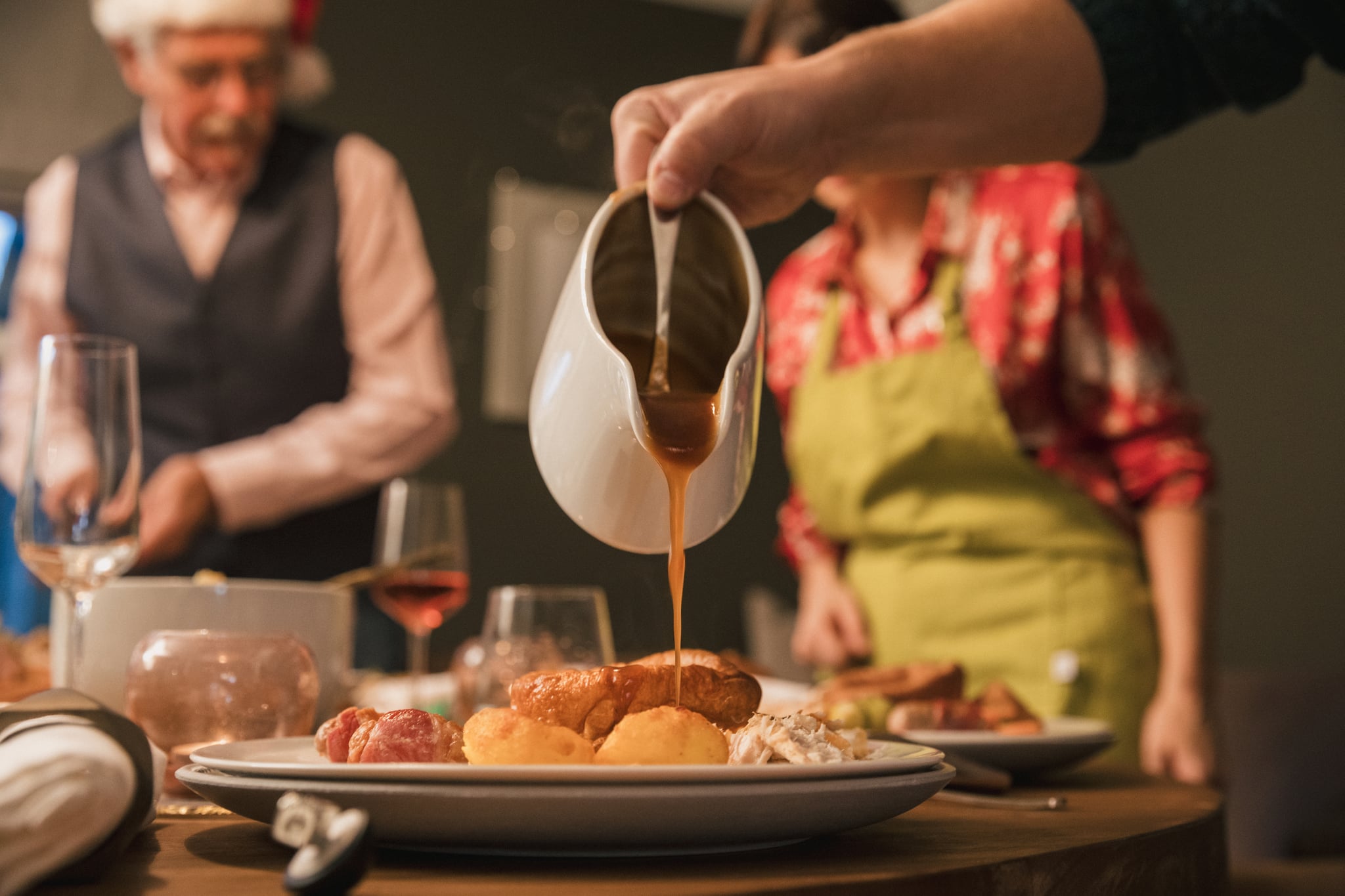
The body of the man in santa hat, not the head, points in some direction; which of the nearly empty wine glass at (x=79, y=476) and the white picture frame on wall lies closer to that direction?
the nearly empty wine glass

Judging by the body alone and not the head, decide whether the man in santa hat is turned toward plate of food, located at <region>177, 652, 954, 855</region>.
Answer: yes

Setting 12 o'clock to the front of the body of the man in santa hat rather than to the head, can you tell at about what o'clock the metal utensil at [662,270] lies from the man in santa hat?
The metal utensil is roughly at 12 o'clock from the man in santa hat.

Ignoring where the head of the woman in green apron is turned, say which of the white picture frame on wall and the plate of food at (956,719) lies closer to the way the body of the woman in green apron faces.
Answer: the plate of food

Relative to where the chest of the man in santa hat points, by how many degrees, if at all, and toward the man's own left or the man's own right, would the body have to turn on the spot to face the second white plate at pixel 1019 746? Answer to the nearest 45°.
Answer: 0° — they already face it

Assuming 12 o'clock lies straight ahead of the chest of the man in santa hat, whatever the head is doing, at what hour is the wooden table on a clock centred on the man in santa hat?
The wooden table is roughly at 12 o'clock from the man in santa hat.

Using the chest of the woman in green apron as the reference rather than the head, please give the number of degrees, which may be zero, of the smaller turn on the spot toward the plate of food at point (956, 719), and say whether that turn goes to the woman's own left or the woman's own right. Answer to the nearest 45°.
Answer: approximately 45° to the woman's own left

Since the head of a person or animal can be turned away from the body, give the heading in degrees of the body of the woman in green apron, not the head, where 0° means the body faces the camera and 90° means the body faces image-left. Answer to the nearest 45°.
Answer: approximately 45°

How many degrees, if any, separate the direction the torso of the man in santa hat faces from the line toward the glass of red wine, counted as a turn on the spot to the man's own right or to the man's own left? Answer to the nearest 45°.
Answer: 0° — they already face it
